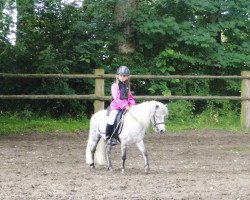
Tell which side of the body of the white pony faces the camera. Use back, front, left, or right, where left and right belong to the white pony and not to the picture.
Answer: right

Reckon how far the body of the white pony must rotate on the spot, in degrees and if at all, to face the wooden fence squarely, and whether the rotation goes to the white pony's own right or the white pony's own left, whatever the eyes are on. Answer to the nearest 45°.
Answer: approximately 90° to the white pony's own left
